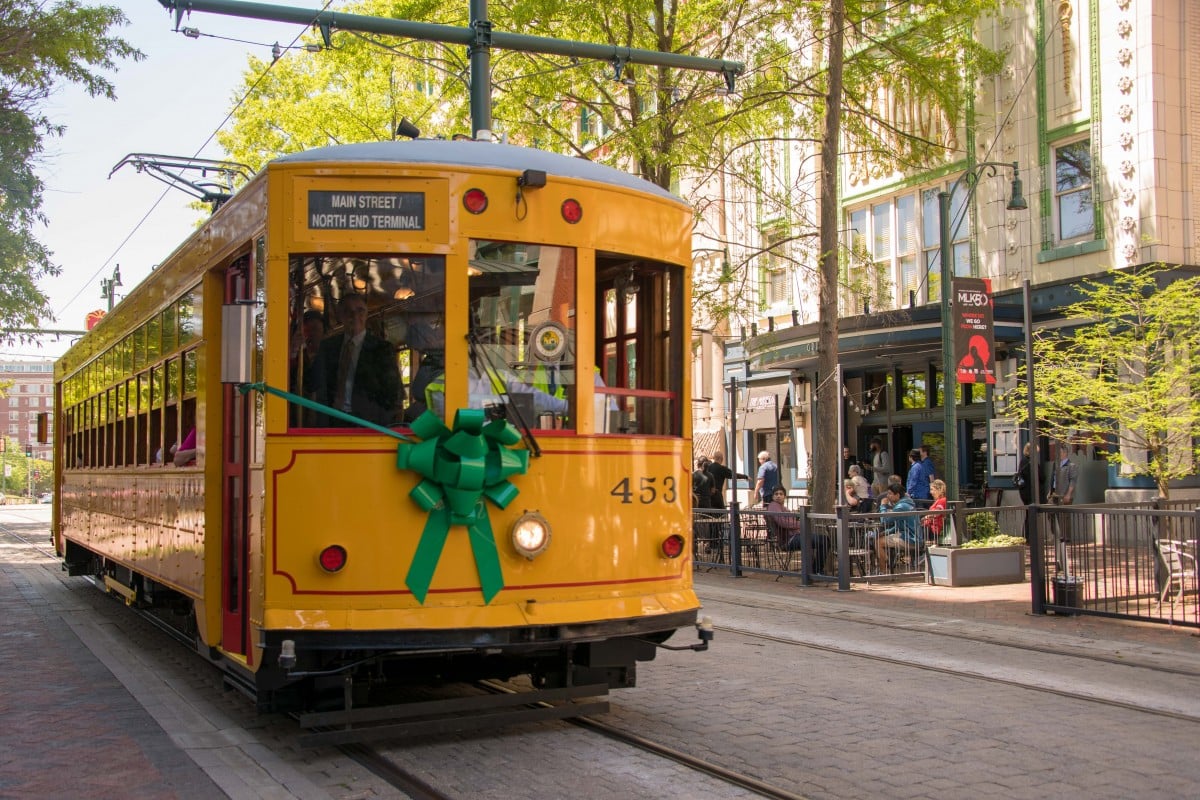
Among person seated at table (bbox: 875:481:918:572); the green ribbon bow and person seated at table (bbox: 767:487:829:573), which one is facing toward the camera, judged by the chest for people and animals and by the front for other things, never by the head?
the green ribbon bow

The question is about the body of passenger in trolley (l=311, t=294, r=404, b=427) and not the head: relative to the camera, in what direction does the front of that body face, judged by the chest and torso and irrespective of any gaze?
toward the camera

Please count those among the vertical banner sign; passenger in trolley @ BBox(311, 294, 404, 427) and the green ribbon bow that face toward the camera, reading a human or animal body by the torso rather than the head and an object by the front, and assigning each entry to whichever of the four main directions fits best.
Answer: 3

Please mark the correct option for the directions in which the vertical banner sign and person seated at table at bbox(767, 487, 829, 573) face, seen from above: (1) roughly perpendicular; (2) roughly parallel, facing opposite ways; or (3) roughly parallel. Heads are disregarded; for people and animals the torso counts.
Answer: roughly perpendicular

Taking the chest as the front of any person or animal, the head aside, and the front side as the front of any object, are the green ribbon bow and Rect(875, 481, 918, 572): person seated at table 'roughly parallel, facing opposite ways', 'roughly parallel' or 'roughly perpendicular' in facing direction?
roughly perpendicular

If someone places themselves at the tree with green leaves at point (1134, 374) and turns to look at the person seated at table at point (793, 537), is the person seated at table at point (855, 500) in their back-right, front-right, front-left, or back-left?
front-right

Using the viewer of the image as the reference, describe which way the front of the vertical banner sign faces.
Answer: facing the viewer

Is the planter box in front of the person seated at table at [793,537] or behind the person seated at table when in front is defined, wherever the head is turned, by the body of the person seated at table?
in front

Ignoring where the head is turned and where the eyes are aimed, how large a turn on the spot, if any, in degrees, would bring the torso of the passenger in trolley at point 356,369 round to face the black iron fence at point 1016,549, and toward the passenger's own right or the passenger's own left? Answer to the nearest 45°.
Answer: approximately 135° to the passenger's own left

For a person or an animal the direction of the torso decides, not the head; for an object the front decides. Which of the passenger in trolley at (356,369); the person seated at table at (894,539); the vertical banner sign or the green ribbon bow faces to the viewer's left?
the person seated at table

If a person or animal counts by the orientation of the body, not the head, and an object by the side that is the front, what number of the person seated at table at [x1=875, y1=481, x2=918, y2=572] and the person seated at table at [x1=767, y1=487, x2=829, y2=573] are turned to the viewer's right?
1

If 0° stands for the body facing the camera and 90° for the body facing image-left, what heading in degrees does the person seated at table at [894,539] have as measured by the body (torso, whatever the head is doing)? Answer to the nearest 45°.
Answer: approximately 90°

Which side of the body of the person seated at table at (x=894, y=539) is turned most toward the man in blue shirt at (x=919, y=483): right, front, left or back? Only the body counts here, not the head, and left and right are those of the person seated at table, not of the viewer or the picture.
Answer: right

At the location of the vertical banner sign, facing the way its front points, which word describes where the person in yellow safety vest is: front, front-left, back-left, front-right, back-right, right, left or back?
front
